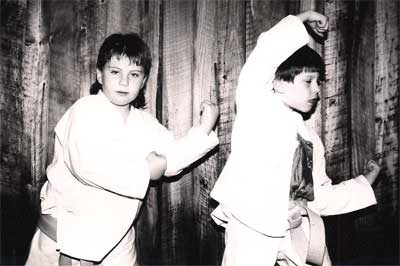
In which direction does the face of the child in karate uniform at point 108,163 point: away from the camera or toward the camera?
toward the camera

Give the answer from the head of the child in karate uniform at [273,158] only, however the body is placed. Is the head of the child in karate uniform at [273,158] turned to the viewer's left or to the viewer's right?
to the viewer's right

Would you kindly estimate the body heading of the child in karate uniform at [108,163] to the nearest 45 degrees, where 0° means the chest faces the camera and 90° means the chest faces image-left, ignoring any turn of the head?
approximately 315°
